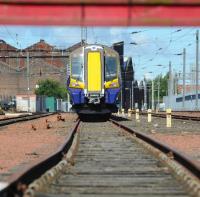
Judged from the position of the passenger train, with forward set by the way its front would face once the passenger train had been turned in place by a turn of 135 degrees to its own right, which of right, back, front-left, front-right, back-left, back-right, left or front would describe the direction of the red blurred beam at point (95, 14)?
back-left

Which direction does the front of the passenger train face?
toward the camera
